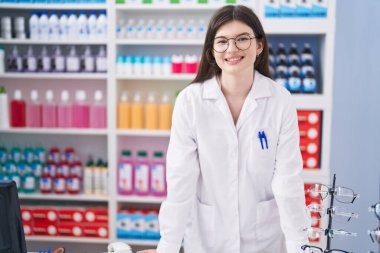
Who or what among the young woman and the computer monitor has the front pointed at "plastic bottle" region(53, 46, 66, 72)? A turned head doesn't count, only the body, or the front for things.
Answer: the computer monitor

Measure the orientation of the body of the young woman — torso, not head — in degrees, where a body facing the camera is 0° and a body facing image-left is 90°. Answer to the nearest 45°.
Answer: approximately 0°

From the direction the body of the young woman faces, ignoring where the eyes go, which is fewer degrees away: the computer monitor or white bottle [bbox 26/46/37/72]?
the computer monitor
